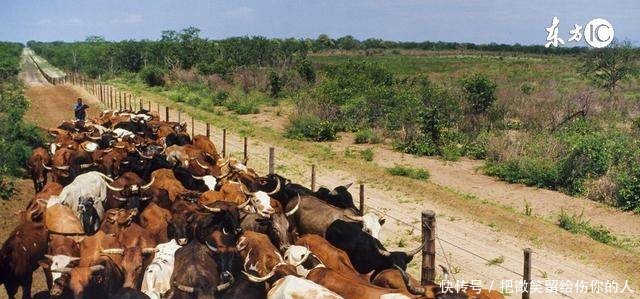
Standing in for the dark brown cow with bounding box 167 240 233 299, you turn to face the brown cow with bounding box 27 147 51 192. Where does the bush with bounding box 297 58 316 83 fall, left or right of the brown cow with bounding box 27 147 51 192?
right

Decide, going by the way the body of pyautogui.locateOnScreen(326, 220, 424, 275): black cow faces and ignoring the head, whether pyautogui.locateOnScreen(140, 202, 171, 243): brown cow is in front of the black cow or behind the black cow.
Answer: behind

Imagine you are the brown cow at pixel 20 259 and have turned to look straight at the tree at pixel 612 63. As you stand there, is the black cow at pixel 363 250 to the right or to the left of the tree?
right
